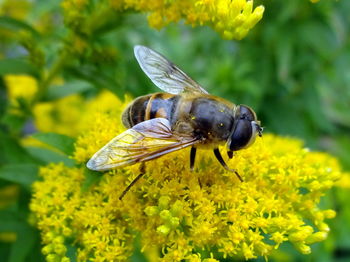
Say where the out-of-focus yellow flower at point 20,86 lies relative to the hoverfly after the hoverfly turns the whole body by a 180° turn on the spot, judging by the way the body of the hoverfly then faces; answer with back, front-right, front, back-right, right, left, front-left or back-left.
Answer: front-right

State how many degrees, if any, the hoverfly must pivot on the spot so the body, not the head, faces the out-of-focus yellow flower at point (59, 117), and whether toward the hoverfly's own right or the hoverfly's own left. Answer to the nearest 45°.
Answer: approximately 135° to the hoverfly's own left

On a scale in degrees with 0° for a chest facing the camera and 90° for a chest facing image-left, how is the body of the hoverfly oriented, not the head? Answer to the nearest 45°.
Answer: approximately 270°
